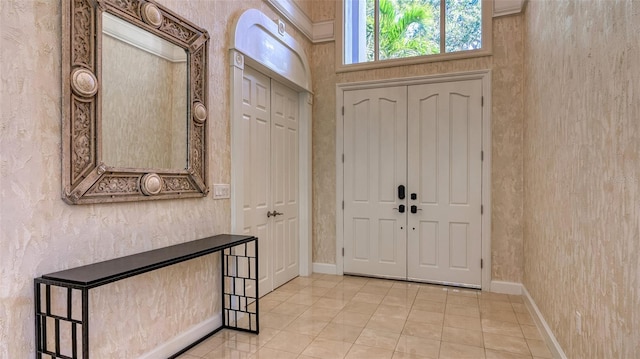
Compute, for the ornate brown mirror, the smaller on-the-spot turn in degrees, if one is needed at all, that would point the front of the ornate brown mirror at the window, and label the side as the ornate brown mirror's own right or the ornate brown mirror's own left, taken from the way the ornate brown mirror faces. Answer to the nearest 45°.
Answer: approximately 45° to the ornate brown mirror's own left

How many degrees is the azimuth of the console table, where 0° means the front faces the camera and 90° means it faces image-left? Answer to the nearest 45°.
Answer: approximately 315°

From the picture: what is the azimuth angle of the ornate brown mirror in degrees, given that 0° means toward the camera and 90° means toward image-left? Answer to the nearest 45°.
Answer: approximately 315°

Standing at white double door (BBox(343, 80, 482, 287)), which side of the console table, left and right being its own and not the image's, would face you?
left

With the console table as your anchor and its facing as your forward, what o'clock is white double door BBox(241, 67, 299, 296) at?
The white double door is roughly at 9 o'clock from the console table.

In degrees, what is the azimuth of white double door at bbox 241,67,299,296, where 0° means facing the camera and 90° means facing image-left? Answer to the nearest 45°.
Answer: approximately 315°

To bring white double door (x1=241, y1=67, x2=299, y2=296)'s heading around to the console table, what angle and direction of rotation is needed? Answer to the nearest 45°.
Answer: approximately 90° to its right

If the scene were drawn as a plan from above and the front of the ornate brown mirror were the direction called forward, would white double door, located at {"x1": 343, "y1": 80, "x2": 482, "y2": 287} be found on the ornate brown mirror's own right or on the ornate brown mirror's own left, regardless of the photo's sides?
on the ornate brown mirror's own left
